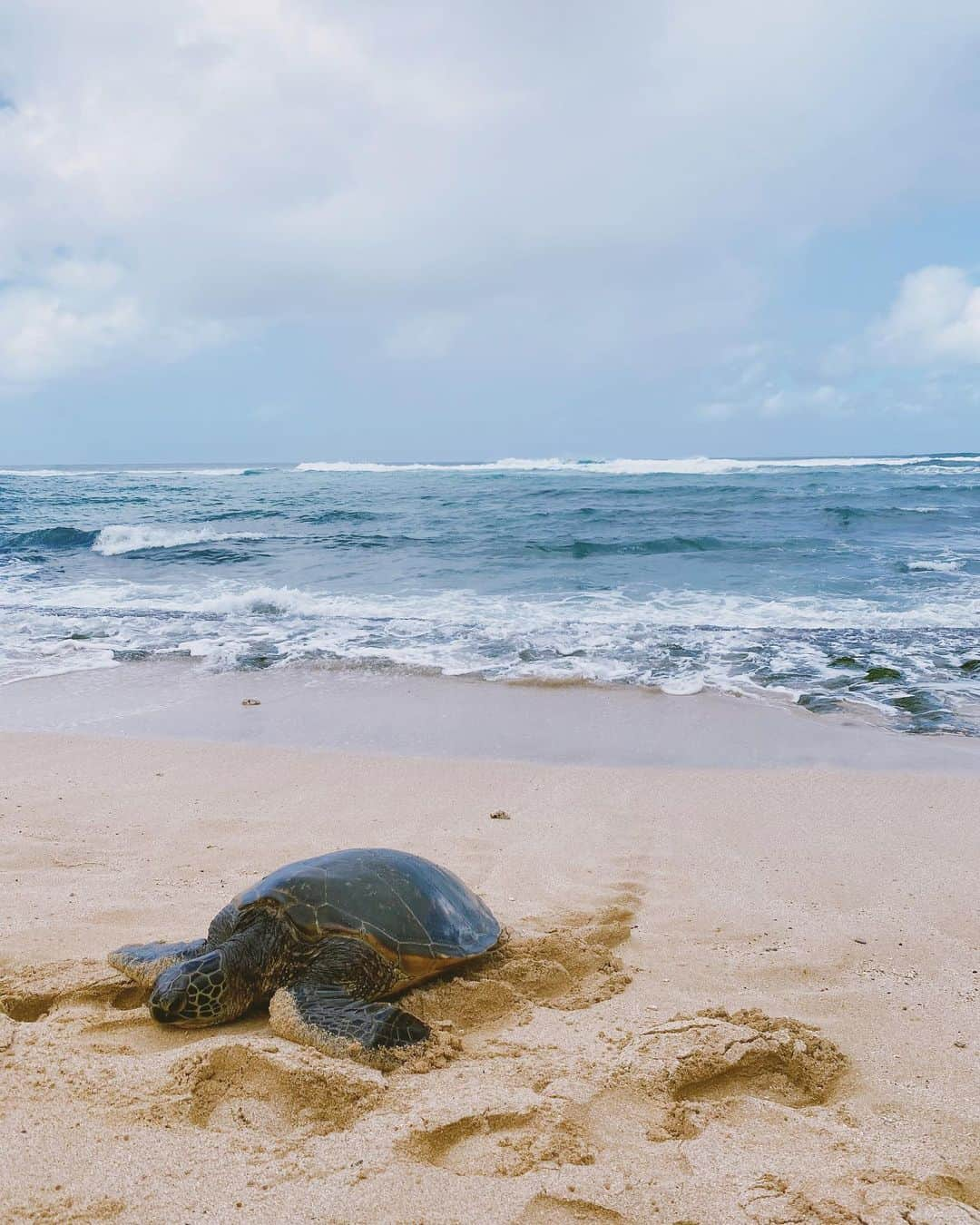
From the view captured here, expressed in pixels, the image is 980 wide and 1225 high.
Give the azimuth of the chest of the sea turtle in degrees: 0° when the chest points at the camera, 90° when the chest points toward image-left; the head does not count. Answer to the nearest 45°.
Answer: approximately 45°

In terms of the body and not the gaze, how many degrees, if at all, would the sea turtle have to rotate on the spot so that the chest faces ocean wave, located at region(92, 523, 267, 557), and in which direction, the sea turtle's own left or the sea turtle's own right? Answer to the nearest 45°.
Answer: approximately 135° to the sea turtle's own right

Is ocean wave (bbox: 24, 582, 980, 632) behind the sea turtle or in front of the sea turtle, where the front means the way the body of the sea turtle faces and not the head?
behind

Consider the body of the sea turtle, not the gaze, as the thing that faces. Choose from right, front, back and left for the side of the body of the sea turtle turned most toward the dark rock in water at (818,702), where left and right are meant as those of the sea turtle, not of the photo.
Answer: back
